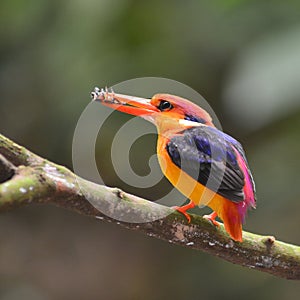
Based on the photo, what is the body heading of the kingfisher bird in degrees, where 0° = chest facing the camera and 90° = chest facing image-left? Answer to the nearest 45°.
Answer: approximately 90°

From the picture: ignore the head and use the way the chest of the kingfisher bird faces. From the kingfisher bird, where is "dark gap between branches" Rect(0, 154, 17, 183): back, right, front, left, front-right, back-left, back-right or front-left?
front-left
